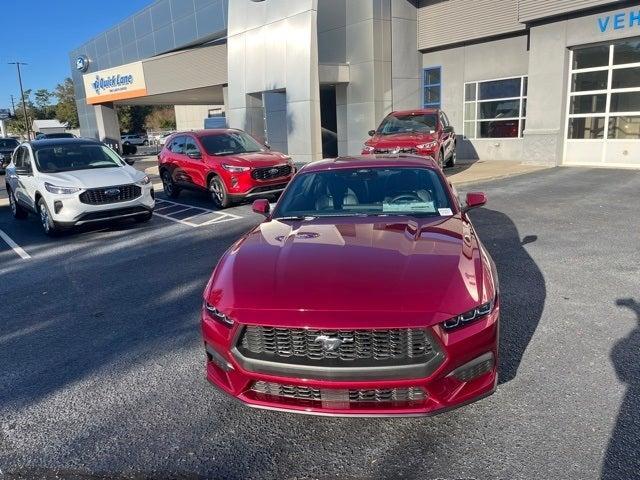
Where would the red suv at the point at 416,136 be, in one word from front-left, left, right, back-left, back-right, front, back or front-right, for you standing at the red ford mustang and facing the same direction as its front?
back

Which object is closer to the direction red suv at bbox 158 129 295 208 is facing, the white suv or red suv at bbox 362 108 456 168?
the red suv

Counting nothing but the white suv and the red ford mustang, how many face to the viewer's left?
0

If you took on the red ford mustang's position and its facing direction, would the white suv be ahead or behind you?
behind

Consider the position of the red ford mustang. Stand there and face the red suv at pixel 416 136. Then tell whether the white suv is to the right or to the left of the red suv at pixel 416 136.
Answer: left

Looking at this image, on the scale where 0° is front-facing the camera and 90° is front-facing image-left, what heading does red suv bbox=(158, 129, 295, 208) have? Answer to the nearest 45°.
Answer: approximately 315°

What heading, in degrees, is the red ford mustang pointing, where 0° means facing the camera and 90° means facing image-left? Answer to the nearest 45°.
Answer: approximately 0°

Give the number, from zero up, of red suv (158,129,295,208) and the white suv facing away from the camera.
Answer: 0

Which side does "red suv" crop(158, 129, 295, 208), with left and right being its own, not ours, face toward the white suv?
right

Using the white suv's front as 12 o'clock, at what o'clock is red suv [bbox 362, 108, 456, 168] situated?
The red suv is roughly at 10 o'clock from the white suv.

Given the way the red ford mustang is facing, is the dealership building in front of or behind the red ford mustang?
behind
